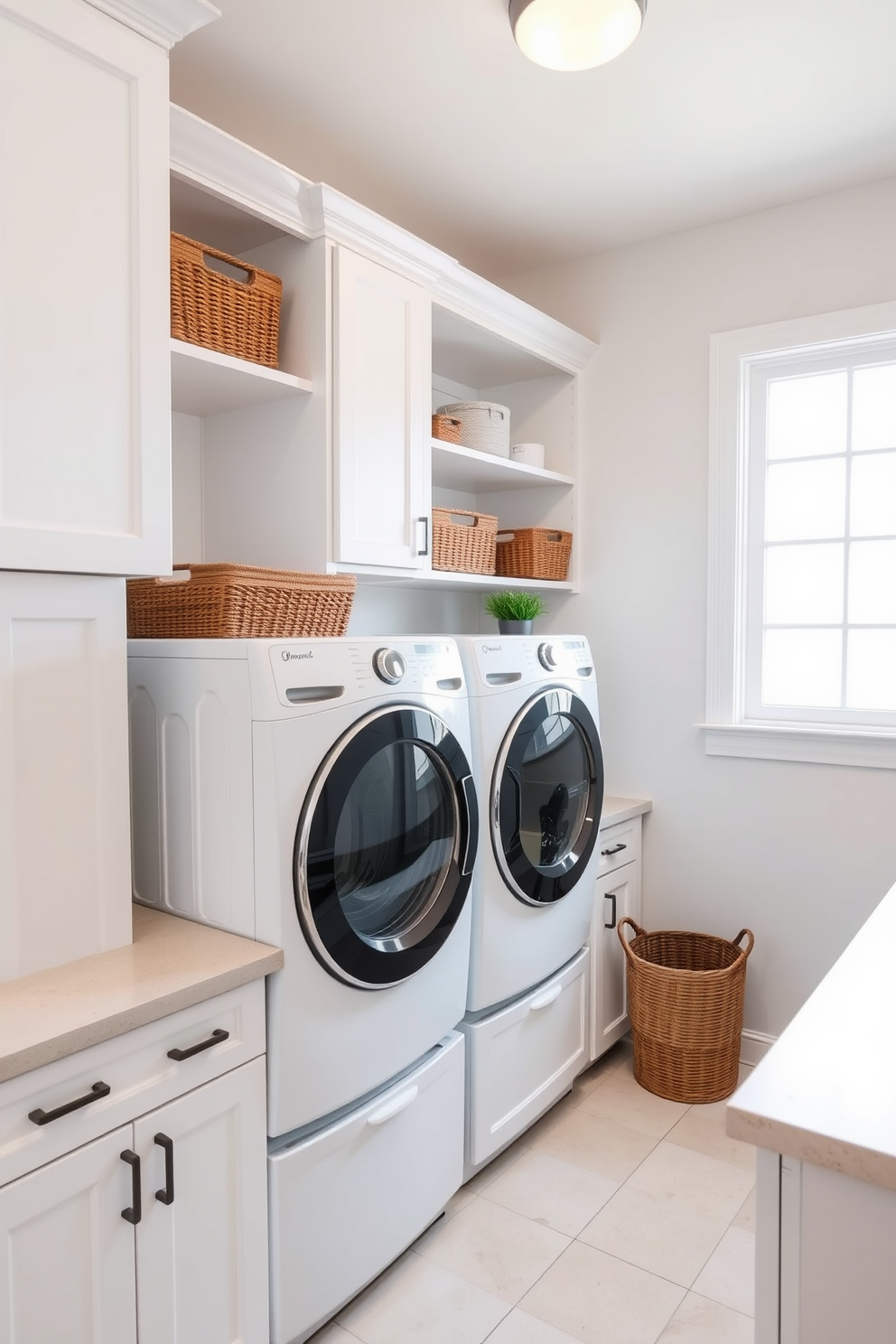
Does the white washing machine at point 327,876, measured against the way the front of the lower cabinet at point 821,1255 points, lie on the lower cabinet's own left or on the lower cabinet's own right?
on the lower cabinet's own right

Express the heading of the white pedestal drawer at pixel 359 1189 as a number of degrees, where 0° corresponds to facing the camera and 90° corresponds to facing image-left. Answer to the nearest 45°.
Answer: approximately 315°

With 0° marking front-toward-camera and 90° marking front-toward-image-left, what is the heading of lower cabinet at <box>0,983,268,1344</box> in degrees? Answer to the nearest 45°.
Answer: approximately 315°
